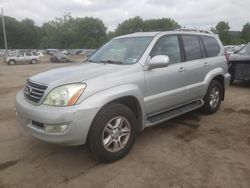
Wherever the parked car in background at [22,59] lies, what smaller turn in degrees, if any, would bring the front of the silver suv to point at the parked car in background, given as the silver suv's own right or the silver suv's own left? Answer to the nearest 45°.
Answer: approximately 135° to the silver suv's own right

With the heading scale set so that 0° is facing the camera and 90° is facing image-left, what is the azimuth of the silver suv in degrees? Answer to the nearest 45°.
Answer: approximately 45°

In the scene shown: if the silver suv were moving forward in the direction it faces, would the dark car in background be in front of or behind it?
behind

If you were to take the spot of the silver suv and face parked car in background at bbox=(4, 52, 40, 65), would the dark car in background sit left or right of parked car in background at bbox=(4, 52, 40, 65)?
right
